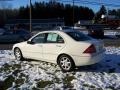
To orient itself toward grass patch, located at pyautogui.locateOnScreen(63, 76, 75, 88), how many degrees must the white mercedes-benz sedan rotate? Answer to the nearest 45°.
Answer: approximately 135° to its left

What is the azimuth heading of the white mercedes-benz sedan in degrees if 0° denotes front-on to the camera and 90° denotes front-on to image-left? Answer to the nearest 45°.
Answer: approximately 135°

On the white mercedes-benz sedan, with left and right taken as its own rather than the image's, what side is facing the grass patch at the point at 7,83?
left
